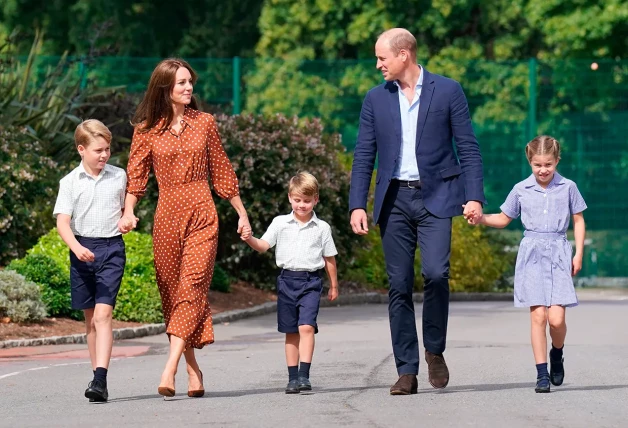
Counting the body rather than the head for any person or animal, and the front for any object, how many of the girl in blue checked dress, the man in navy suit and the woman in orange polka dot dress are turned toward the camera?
3

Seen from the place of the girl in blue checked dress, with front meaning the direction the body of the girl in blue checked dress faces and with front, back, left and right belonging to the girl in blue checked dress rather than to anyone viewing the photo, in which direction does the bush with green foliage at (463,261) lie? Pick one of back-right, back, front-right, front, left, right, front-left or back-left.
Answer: back

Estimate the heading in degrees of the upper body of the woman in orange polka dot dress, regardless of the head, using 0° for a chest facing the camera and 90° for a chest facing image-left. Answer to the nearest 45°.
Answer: approximately 0°

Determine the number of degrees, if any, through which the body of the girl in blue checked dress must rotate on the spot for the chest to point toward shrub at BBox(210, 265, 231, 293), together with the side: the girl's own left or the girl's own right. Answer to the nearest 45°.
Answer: approximately 135° to the girl's own right

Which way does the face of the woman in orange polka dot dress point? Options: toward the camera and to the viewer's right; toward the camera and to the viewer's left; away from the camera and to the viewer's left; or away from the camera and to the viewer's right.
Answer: toward the camera and to the viewer's right

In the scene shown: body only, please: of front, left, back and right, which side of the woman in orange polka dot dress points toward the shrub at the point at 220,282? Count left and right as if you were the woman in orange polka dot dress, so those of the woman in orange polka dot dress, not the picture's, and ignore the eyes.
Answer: back

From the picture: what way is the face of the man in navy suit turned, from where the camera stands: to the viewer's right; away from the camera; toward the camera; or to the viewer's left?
to the viewer's left

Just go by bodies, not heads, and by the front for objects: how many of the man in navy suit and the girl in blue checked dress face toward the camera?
2
